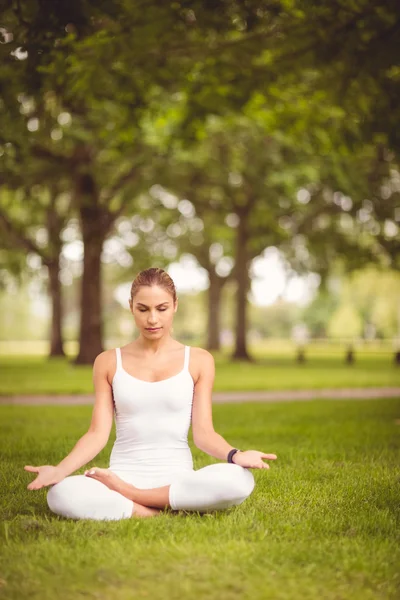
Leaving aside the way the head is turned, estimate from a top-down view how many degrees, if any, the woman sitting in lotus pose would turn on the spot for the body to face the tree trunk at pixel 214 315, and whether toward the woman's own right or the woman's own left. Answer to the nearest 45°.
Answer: approximately 180°

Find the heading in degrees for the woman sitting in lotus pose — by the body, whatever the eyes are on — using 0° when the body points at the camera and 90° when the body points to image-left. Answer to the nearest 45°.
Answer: approximately 0°

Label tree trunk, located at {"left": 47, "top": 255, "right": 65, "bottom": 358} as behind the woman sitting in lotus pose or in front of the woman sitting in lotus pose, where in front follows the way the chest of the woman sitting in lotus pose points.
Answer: behind

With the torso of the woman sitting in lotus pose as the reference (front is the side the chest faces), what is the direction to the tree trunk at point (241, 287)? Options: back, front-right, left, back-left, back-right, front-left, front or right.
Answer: back

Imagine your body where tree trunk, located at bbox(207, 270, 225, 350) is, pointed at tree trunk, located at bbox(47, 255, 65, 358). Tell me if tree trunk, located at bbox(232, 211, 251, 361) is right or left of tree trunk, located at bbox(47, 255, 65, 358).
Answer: left

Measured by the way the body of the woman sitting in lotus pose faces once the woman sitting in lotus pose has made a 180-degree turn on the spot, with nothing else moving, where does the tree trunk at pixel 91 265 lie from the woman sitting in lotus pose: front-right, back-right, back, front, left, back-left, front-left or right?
front
